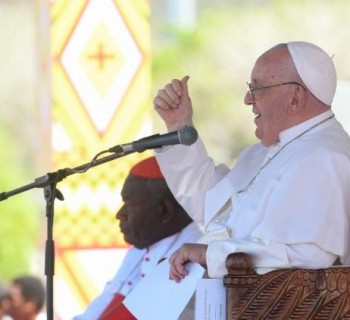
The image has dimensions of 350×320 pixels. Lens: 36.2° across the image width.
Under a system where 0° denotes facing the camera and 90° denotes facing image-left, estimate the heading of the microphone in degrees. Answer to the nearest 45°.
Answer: approximately 270°

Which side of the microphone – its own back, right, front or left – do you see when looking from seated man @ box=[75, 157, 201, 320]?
left

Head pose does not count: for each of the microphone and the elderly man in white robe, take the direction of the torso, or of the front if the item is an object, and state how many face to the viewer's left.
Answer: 1

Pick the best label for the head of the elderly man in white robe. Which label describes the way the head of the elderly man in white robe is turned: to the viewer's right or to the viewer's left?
to the viewer's left

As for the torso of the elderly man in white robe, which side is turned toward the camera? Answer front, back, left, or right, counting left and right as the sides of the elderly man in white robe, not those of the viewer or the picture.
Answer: left

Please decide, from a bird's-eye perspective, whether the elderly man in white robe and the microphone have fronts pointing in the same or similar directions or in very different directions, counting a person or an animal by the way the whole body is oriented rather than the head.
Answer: very different directions

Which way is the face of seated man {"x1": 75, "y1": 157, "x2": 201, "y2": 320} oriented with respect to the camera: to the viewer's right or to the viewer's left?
to the viewer's left

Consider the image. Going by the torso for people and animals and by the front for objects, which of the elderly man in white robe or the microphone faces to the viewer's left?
the elderly man in white robe
